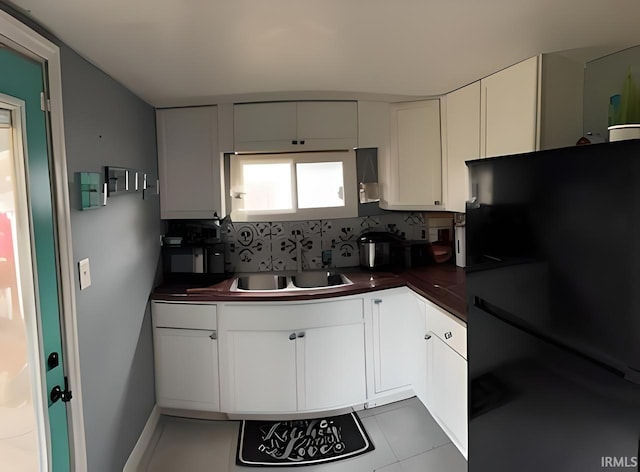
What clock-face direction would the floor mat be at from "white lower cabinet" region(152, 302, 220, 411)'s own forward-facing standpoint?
The floor mat is roughly at 10 o'clock from the white lower cabinet.

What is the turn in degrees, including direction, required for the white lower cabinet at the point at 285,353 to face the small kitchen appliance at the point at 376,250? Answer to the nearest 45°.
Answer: approximately 135° to its left

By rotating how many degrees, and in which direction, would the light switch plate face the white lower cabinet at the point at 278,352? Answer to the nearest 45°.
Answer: approximately 45° to its left

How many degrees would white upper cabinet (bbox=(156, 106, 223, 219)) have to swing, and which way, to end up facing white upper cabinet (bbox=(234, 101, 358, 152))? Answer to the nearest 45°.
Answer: approximately 90° to its left

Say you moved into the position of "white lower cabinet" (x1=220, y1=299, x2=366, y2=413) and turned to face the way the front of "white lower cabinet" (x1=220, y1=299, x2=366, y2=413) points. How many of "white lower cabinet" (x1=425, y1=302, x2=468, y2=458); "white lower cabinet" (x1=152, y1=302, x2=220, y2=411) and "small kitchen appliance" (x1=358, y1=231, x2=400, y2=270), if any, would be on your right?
1

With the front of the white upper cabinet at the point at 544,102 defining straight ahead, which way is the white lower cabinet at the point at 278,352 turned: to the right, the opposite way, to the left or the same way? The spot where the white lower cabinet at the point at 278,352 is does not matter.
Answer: to the left

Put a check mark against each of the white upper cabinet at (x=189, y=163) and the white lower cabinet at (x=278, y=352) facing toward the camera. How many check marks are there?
2

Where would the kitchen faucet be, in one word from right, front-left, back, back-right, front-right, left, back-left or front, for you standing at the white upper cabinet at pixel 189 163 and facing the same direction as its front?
left

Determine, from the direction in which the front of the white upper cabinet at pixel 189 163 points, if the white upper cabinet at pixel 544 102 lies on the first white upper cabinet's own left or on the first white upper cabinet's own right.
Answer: on the first white upper cabinet's own left
